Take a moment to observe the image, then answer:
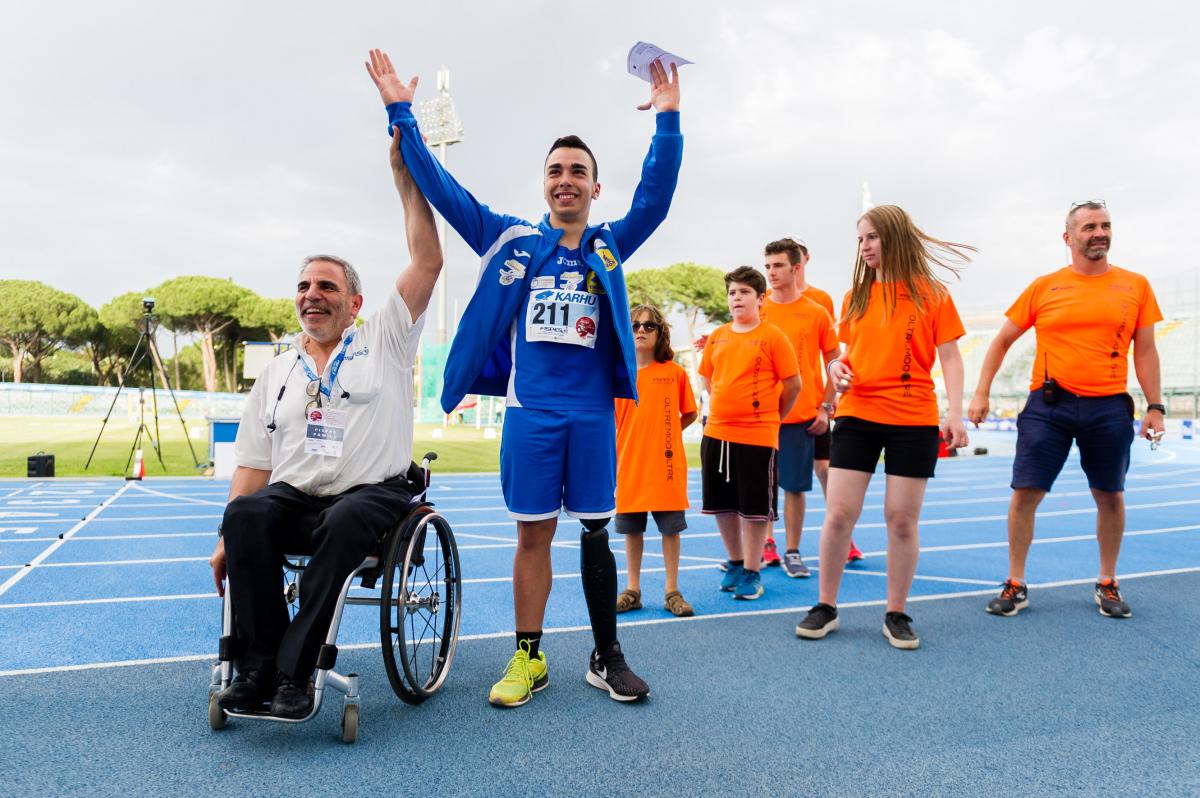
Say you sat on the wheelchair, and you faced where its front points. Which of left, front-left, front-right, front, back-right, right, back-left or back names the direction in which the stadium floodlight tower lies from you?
back-right

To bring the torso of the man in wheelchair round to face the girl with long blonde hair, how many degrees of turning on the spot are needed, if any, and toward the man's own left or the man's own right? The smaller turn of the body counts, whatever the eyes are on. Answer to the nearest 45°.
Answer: approximately 135° to the man's own left

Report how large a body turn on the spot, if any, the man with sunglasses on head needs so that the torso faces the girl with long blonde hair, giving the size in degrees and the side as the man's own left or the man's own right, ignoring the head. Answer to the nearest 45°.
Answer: approximately 45° to the man's own right

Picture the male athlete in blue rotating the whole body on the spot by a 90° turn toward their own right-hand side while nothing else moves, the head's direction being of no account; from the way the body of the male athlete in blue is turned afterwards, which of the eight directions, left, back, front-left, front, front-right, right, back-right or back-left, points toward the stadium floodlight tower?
right

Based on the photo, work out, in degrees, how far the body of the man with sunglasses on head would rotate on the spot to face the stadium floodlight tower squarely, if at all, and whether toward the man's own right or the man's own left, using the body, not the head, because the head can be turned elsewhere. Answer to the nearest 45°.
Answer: approximately 135° to the man's own right

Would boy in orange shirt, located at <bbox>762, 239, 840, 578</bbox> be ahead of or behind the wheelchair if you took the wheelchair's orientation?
behind

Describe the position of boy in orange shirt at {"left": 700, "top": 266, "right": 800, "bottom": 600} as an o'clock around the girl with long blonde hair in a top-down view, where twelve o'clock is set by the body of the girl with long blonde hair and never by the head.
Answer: The boy in orange shirt is roughly at 3 o'clock from the girl with long blonde hair.

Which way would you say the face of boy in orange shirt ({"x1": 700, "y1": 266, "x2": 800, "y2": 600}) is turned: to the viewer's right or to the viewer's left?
to the viewer's left

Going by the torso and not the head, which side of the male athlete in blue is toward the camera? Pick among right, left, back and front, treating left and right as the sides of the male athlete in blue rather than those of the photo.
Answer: front

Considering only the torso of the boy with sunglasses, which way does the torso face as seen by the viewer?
toward the camera

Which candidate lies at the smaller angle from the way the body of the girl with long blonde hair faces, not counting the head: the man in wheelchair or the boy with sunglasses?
the man in wheelchair

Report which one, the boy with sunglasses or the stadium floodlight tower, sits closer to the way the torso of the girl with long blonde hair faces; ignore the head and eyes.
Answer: the boy with sunglasses

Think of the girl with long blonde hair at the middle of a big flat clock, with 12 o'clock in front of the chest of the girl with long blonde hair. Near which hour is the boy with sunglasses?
The boy with sunglasses is roughly at 2 o'clock from the girl with long blonde hair.

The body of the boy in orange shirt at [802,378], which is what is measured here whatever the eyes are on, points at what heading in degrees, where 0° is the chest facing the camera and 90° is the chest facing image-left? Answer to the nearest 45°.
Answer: approximately 45°

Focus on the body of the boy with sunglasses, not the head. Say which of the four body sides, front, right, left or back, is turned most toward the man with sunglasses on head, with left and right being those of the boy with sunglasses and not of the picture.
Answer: left
